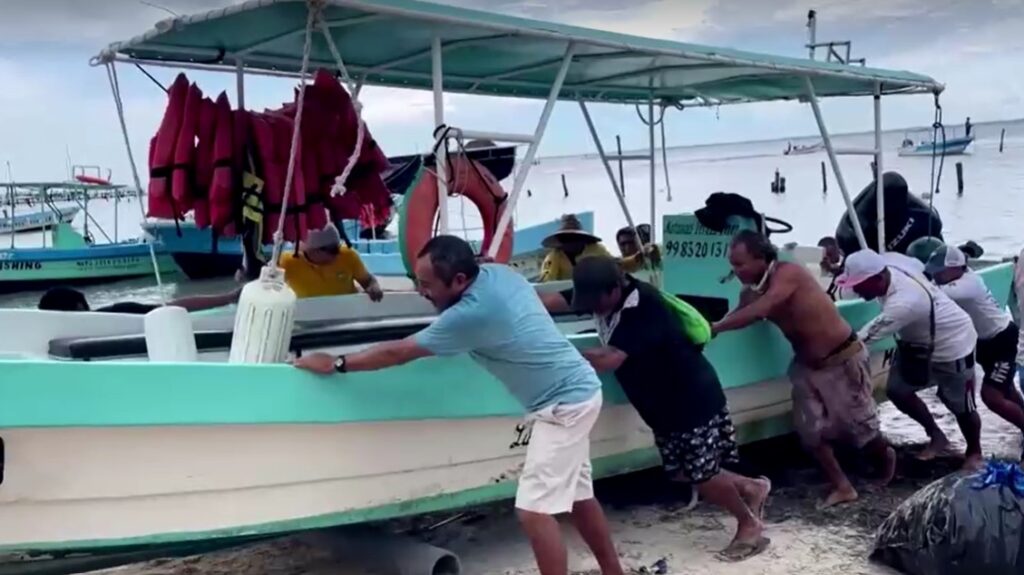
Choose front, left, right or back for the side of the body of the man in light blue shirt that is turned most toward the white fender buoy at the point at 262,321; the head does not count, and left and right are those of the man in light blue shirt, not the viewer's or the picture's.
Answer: front

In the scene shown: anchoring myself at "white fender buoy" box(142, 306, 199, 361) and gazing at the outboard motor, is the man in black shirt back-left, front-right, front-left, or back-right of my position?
front-right

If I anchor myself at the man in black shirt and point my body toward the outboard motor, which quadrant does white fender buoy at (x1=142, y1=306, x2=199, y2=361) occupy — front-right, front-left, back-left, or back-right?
back-left

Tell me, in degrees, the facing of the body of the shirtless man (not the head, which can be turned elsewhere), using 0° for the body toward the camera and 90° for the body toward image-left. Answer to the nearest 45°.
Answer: approximately 90°

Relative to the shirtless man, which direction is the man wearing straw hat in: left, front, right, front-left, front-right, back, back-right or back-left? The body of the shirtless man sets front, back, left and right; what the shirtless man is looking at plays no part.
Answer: front-right

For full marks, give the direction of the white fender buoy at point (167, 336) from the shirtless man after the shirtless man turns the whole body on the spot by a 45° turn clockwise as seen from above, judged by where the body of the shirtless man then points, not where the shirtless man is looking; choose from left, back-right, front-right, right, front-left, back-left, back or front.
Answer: left

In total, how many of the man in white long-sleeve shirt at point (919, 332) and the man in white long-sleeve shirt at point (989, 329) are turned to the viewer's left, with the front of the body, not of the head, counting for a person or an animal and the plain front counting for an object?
2

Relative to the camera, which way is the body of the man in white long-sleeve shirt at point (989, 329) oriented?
to the viewer's left

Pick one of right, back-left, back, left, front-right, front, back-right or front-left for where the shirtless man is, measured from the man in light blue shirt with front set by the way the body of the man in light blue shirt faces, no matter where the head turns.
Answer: back-right

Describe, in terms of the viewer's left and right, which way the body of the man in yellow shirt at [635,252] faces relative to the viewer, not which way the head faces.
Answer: facing the viewer and to the left of the viewer

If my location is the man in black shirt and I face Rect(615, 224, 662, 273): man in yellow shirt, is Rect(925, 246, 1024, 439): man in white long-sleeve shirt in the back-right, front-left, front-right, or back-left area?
front-right

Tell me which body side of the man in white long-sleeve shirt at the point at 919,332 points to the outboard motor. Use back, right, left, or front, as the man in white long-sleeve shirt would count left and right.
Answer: right

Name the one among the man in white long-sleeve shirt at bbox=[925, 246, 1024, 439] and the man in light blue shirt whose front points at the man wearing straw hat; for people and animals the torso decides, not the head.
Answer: the man in white long-sleeve shirt

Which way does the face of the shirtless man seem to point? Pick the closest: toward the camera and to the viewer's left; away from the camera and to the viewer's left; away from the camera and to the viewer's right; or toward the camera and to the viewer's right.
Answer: toward the camera and to the viewer's left

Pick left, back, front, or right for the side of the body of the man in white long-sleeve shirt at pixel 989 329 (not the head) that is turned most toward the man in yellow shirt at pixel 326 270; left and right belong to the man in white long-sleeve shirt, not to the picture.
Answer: front

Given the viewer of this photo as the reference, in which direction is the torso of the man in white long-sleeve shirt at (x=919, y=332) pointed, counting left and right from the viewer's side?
facing to the left of the viewer

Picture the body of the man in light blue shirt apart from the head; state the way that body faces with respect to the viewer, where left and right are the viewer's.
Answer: facing to the left of the viewer
